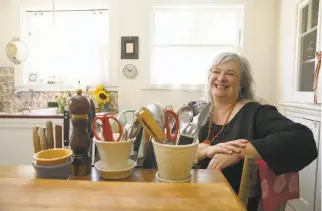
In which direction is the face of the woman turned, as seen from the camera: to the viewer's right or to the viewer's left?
to the viewer's left

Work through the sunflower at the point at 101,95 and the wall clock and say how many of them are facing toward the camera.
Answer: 2

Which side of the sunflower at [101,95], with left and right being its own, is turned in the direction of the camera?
front

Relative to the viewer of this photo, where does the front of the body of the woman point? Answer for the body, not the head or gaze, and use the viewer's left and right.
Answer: facing the viewer and to the left of the viewer

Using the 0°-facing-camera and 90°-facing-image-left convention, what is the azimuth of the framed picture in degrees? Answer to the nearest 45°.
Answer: approximately 0°

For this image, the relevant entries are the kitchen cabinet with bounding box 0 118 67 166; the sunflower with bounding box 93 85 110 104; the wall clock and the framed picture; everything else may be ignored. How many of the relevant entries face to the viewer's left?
0

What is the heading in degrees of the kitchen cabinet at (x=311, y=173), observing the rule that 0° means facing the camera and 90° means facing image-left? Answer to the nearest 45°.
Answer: approximately 90°

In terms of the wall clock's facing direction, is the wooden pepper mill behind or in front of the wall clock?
in front

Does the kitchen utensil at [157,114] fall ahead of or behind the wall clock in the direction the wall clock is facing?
ahead

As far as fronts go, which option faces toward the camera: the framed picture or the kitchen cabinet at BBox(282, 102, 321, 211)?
the framed picture

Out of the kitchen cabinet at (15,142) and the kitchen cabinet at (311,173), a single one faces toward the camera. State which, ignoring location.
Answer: the kitchen cabinet at (15,142)

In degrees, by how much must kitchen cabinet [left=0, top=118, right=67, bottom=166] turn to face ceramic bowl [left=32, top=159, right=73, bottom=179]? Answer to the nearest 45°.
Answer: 0° — it already faces it
